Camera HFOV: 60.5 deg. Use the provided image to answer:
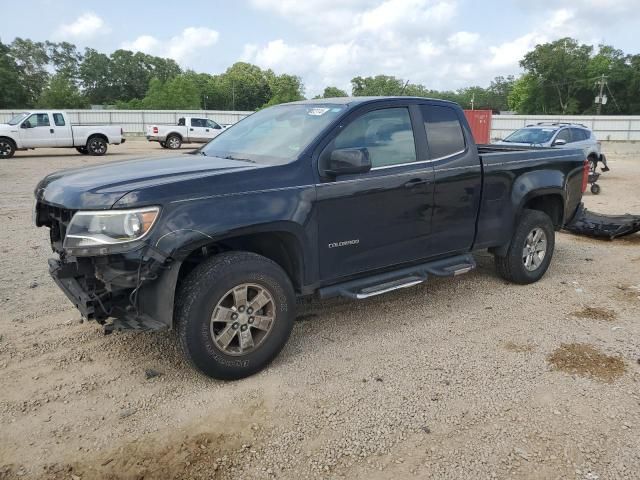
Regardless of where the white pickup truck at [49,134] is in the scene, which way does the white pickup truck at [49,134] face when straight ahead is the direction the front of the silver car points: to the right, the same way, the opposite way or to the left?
the same way

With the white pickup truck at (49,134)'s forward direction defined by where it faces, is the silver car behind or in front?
behind

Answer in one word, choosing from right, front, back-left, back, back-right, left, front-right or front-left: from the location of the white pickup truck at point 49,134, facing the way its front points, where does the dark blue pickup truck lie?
left

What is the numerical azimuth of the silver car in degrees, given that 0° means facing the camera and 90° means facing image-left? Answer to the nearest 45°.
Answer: approximately 45°

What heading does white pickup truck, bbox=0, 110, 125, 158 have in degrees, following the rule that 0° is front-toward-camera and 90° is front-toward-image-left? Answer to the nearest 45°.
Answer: approximately 90°

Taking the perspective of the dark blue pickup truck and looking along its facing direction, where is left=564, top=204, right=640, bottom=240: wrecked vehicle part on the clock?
The wrecked vehicle part is roughly at 6 o'clock from the dark blue pickup truck.

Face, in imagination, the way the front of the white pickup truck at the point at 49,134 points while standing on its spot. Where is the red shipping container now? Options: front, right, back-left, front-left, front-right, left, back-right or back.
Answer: back

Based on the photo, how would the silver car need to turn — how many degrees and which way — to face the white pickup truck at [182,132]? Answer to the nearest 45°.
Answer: approximately 45° to its right

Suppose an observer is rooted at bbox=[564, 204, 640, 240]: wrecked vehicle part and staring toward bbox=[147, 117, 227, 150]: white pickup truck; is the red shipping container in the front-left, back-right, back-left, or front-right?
front-right

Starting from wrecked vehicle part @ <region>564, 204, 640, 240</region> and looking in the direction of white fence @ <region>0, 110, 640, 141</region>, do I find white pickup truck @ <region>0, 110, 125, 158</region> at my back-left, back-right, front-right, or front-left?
front-left

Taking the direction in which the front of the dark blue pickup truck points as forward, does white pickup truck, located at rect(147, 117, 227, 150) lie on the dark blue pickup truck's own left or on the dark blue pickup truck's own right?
on the dark blue pickup truck's own right

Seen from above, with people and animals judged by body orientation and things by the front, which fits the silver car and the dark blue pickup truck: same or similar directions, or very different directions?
same or similar directions

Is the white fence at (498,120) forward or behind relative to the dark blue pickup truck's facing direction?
behind

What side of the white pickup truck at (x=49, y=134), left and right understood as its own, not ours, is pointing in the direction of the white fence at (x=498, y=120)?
back

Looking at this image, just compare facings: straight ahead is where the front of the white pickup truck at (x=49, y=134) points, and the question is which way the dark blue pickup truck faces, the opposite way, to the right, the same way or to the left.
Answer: the same way

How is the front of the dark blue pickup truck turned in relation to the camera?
facing the viewer and to the left of the viewer

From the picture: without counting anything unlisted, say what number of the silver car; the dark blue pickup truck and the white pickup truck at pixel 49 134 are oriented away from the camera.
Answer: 0

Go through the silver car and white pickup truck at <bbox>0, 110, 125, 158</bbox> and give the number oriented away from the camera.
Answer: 0
